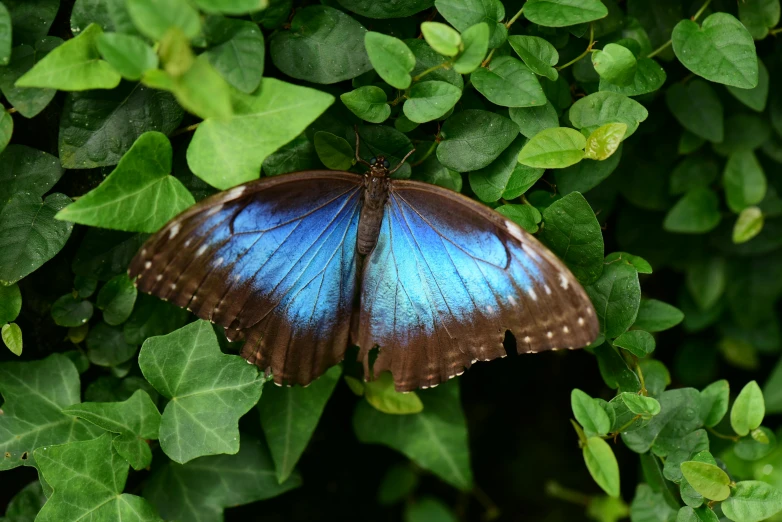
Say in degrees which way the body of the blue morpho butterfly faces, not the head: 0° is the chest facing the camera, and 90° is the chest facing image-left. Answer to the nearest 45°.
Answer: approximately 180°
